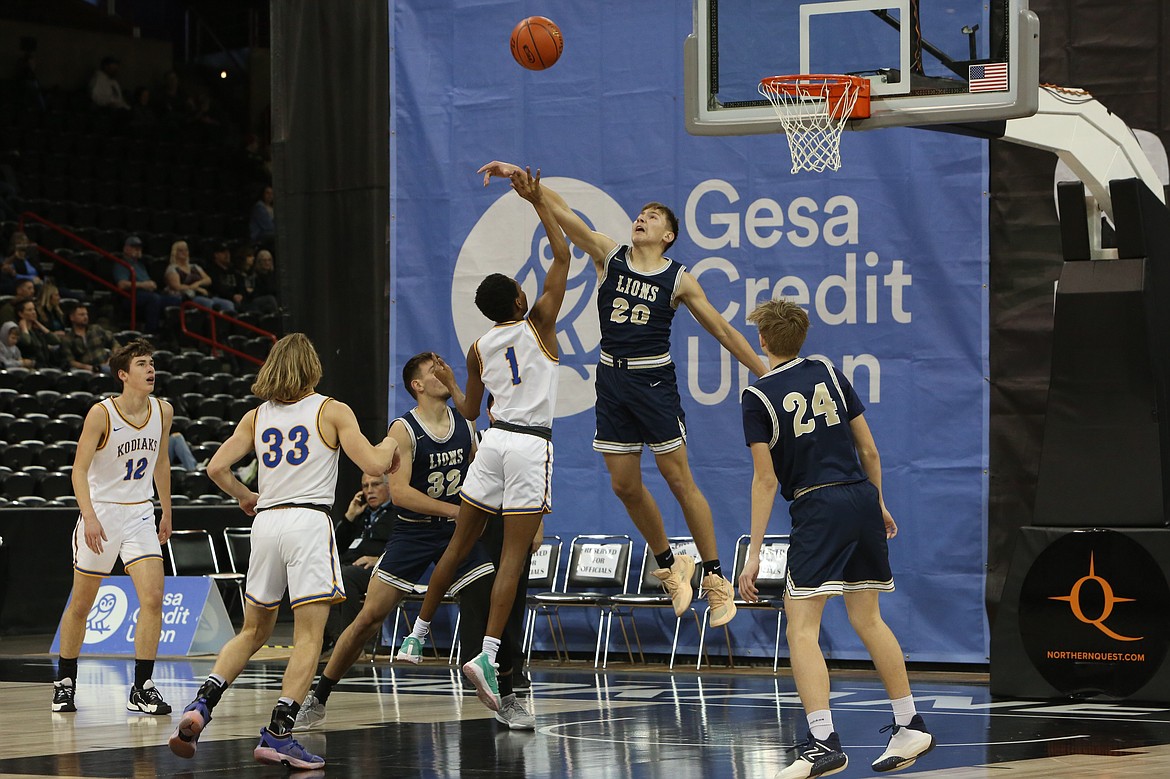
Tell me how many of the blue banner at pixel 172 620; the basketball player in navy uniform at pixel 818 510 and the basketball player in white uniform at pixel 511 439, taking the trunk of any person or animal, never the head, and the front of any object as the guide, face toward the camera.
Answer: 1

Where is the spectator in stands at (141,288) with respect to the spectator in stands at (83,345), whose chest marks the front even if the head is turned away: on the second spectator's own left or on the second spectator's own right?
on the second spectator's own left

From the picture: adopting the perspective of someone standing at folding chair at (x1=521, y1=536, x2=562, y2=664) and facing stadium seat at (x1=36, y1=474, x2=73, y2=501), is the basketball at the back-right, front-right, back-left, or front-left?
back-left

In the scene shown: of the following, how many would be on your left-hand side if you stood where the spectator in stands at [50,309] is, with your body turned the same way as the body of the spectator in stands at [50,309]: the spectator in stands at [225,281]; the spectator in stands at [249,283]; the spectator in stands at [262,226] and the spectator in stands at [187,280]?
4

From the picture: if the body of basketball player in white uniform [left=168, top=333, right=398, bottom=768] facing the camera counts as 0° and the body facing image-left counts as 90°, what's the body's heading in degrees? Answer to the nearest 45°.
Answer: approximately 225°

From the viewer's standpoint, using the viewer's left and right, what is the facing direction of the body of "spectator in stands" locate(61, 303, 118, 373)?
facing the viewer and to the right of the viewer

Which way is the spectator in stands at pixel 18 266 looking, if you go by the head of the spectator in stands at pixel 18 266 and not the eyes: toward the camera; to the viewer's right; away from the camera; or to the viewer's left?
toward the camera

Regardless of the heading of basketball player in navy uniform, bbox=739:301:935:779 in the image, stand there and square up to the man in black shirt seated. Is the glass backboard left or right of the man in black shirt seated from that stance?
right

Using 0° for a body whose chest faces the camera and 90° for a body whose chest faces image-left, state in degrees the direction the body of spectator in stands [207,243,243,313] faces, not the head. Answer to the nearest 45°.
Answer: approximately 315°

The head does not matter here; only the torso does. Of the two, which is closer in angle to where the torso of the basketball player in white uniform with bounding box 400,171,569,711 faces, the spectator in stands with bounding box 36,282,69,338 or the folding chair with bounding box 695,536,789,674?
the folding chair

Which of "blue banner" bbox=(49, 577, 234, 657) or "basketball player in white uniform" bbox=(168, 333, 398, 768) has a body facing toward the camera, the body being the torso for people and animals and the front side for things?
the blue banner

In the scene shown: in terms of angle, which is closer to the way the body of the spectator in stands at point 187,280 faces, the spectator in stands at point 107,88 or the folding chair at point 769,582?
the folding chair

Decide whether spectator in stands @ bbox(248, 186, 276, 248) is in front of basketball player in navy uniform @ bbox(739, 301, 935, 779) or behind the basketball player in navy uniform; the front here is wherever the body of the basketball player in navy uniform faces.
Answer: in front

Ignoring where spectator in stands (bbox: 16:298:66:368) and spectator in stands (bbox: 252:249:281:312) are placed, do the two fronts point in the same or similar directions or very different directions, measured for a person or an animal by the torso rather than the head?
same or similar directions

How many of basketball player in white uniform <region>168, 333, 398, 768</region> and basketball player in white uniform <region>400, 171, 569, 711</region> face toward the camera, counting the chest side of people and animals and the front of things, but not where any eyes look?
0

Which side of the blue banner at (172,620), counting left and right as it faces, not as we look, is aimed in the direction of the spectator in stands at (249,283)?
back

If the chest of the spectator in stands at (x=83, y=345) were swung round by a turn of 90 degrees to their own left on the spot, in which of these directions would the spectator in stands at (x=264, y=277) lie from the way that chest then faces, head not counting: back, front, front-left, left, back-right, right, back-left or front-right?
front

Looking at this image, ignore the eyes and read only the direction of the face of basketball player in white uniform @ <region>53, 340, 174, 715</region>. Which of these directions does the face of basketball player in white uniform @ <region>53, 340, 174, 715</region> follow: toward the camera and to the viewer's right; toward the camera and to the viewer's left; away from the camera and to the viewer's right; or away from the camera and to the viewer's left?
toward the camera and to the viewer's right

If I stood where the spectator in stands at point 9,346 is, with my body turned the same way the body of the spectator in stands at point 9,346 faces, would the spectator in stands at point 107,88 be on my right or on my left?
on my left
